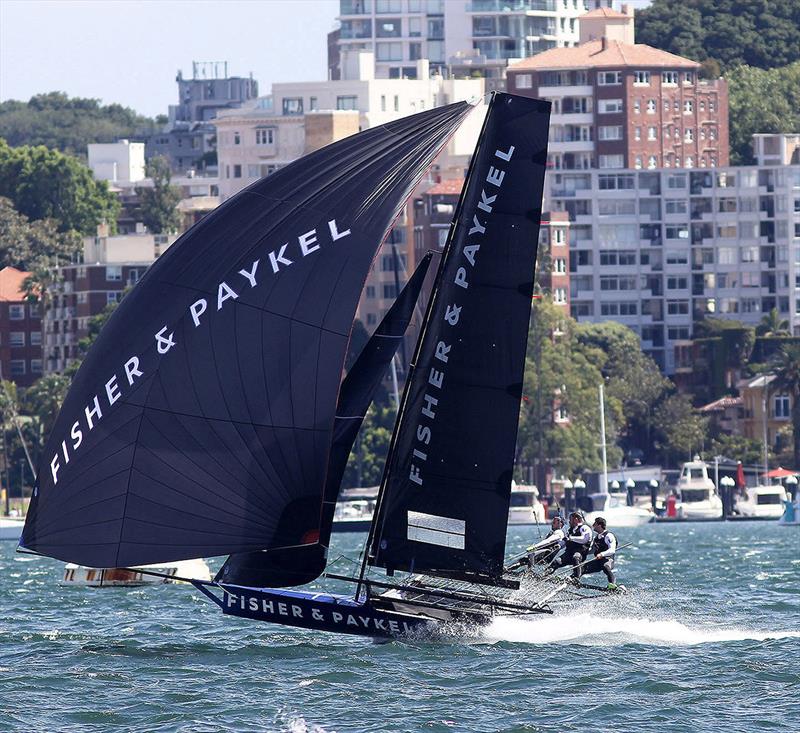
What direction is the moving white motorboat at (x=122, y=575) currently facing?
to the viewer's right

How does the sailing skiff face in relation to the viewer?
to the viewer's left

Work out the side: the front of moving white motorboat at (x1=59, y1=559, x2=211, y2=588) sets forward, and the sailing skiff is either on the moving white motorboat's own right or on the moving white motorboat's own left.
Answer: on the moving white motorboat's own right

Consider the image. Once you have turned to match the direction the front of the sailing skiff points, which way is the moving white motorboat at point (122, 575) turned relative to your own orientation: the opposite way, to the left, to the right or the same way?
the opposite way
